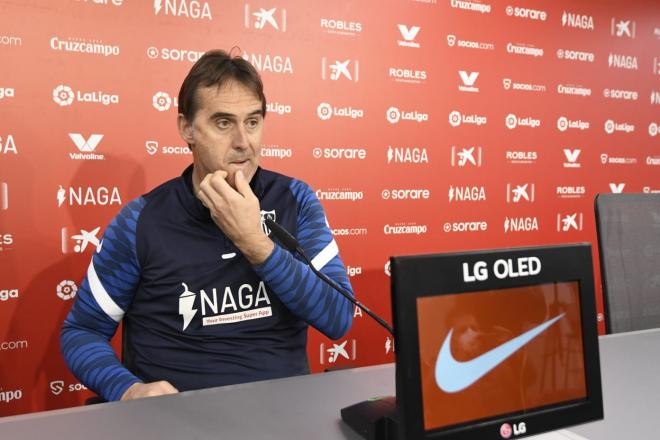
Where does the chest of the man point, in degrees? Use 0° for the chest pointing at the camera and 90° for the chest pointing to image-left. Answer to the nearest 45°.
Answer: approximately 315°

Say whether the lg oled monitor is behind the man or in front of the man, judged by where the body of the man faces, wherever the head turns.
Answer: in front
